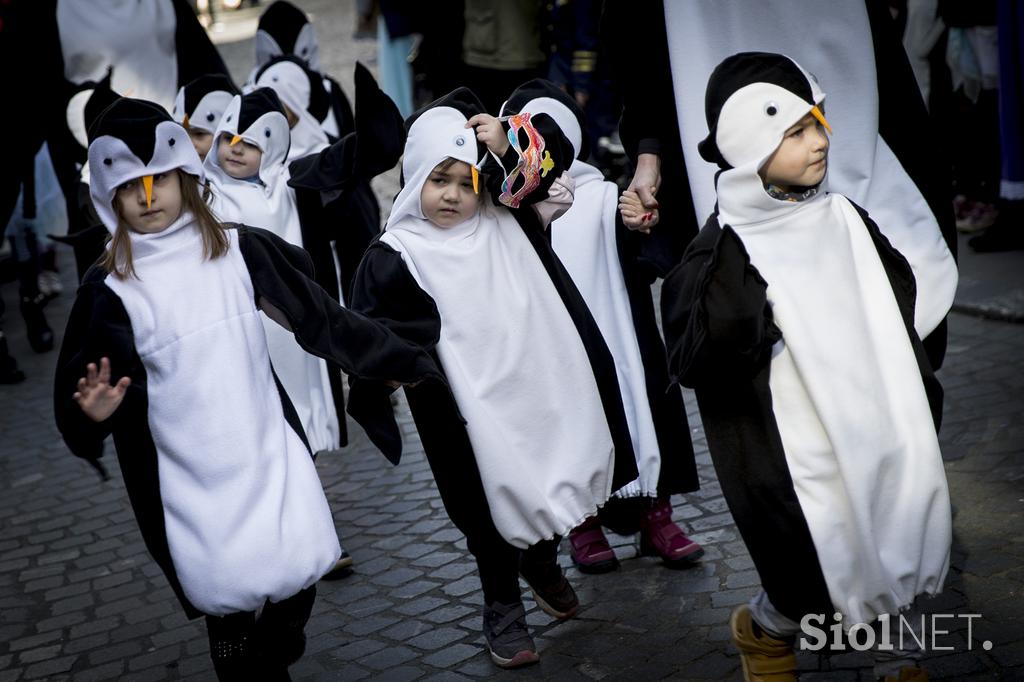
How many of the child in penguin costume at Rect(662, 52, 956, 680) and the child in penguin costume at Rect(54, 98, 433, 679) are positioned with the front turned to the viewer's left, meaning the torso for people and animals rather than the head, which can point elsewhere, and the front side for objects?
0

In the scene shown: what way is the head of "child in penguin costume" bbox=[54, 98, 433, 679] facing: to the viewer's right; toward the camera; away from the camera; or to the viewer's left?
toward the camera

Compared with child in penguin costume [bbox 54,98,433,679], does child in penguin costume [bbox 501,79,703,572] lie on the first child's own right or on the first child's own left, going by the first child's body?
on the first child's own left

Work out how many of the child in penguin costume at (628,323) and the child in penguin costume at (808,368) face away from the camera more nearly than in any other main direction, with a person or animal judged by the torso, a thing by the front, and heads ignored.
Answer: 0

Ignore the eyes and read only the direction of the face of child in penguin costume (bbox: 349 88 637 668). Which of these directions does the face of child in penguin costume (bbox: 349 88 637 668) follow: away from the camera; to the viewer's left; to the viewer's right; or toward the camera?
toward the camera

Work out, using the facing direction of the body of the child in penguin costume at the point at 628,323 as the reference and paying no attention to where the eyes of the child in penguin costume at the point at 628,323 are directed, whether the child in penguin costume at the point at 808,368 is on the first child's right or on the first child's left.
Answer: on the first child's left

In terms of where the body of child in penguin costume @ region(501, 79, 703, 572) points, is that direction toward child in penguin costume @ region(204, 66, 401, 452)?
no

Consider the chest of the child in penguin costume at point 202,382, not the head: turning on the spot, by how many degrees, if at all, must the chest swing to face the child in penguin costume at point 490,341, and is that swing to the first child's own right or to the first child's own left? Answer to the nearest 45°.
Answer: approximately 90° to the first child's own left

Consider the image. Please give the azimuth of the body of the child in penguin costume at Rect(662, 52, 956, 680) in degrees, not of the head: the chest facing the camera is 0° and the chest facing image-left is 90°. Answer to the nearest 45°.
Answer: approximately 315°

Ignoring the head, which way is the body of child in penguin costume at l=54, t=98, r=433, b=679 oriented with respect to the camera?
toward the camera

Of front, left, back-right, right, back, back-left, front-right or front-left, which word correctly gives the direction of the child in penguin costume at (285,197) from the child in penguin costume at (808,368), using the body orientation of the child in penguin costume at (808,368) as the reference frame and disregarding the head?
back
